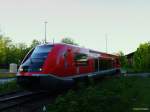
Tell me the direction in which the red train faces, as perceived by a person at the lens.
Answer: facing the viewer and to the left of the viewer
